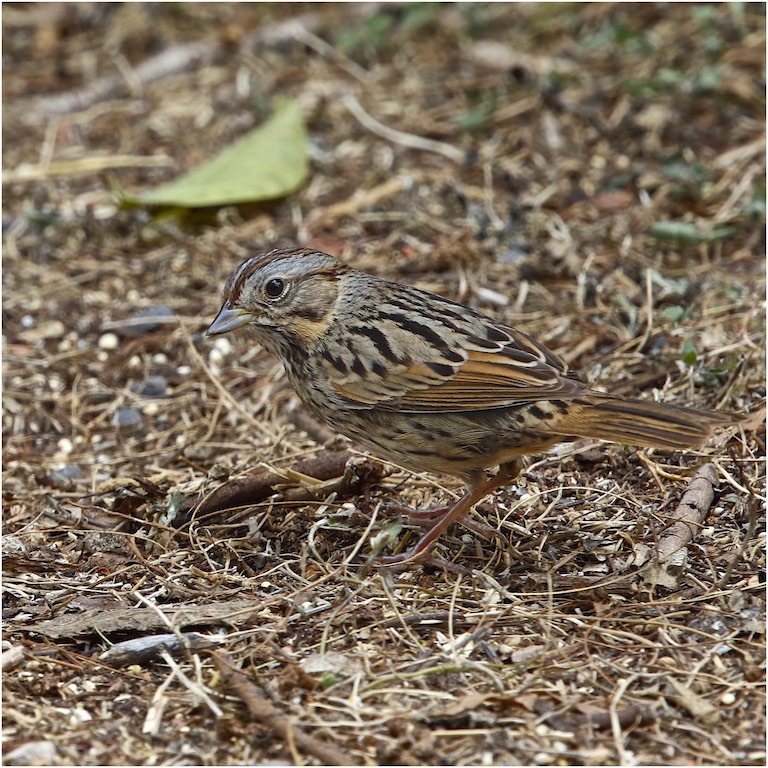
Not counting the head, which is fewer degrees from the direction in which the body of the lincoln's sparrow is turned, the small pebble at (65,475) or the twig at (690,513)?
the small pebble

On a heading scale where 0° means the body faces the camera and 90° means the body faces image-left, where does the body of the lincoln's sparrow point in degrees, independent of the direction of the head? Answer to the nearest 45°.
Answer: approximately 90°

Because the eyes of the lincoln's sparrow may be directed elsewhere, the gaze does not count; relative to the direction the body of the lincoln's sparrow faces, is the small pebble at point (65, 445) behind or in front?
in front

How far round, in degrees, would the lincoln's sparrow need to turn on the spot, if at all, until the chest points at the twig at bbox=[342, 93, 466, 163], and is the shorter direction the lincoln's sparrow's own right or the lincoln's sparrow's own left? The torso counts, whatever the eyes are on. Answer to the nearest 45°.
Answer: approximately 90° to the lincoln's sparrow's own right

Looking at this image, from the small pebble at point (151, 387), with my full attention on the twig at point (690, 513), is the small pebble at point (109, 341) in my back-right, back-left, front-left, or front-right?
back-left

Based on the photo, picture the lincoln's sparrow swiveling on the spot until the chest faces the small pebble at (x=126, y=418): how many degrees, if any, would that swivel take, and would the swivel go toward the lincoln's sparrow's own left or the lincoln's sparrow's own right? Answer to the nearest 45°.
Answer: approximately 45° to the lincoln's sparrow's own right

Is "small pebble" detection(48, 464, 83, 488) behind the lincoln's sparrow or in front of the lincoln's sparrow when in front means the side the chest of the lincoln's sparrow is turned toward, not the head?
in front

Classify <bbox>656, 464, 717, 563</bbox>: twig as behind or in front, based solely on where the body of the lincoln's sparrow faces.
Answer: behind

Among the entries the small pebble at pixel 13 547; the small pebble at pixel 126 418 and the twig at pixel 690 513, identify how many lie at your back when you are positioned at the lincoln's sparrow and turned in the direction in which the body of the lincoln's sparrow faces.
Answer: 1

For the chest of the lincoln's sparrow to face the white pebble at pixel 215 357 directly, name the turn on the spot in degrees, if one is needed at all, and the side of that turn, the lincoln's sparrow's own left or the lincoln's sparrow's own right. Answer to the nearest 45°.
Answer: approximately 45° to the lincoln's sparrow's own right

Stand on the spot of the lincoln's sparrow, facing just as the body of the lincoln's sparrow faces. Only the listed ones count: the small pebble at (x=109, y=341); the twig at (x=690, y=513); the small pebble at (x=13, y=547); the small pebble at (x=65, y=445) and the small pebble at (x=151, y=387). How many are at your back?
1
